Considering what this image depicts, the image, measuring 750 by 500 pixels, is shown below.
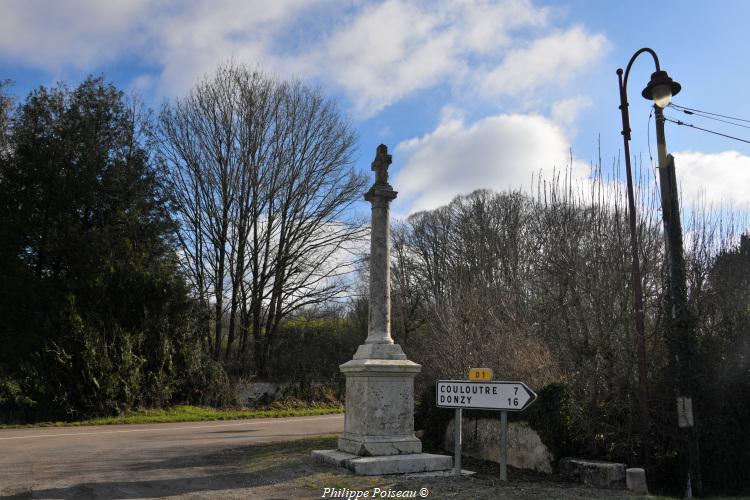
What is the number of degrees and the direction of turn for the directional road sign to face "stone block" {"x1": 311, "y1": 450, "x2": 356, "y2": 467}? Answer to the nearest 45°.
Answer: approximately 135° to its right

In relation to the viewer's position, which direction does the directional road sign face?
facing the viewer

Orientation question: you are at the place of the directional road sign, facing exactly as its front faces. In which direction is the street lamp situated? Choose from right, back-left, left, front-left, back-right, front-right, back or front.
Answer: back-left

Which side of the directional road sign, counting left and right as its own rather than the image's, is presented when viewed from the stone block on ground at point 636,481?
left

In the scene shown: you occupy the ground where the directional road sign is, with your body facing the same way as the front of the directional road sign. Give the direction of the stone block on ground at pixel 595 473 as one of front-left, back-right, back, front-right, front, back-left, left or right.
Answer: back-left

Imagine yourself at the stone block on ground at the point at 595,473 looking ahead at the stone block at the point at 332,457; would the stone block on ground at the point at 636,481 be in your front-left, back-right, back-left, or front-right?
back-left
